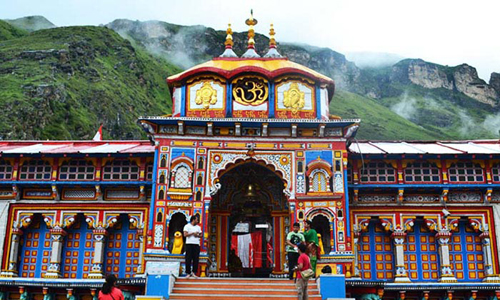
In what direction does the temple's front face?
toward the camera

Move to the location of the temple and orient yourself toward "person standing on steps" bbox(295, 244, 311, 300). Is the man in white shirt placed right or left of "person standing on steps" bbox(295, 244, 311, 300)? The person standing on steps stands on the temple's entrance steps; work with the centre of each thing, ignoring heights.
right

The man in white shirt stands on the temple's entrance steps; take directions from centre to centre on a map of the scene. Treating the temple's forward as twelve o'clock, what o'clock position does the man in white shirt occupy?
The man in white shirt is roughly at 1 o'clock from the temple.
